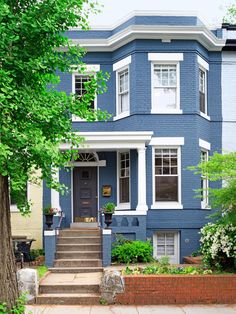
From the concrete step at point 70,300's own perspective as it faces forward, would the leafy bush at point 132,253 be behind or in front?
behind

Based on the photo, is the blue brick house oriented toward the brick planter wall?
yes

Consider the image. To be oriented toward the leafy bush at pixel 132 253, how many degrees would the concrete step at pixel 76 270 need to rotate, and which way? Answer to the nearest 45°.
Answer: approximately 135° to its left

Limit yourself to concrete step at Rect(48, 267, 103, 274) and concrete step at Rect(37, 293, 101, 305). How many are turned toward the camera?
2

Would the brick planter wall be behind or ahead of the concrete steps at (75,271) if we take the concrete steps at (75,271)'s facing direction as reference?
ahead
